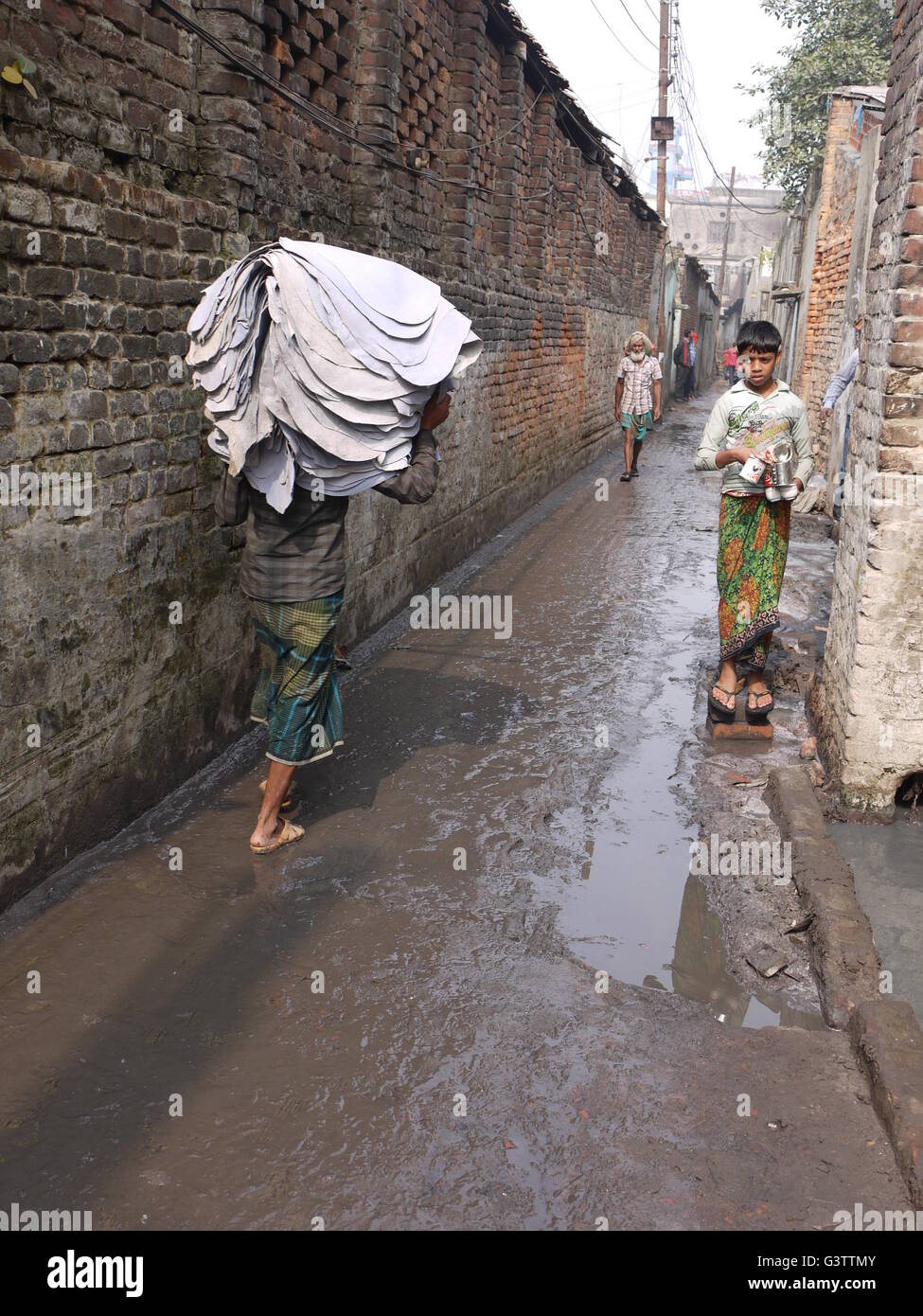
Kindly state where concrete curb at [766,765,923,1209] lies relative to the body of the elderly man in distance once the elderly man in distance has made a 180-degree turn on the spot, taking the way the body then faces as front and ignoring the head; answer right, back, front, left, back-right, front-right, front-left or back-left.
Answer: back

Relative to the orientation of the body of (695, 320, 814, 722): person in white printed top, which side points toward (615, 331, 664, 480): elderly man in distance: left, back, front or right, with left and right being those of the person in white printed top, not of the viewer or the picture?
back

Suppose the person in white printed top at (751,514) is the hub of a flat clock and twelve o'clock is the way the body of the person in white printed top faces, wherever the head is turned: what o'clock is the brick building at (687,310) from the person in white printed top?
The brick building is roughly at 6 o'clock from the person in white printed top.

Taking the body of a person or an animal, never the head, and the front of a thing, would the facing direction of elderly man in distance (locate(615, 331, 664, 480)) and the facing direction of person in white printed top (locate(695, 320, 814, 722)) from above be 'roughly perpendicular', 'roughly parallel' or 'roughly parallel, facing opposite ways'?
roughly parallel

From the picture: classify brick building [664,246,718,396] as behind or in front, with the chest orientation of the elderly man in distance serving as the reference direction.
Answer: behind

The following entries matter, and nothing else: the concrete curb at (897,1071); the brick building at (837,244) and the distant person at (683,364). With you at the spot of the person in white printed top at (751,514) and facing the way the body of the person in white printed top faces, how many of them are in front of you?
1

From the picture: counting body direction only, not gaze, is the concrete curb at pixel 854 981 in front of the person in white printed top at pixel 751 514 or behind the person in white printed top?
in front

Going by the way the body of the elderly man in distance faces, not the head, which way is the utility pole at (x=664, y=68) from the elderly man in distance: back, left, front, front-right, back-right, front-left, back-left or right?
back

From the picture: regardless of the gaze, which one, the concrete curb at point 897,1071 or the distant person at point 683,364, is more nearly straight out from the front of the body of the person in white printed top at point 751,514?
the concrete curb

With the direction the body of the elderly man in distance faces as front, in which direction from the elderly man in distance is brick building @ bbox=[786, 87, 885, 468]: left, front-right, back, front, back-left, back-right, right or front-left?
left

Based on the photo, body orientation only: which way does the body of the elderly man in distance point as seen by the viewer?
toward the camera

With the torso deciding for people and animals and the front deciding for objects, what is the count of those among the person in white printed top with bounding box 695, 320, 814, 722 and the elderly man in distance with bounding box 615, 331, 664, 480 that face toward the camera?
2

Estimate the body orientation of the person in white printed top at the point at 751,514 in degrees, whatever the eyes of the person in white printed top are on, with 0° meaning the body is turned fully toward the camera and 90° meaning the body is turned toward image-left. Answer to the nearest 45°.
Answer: approximately 0°

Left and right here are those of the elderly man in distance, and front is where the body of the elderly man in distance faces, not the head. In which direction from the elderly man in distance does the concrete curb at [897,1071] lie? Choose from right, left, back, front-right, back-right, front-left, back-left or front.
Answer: front

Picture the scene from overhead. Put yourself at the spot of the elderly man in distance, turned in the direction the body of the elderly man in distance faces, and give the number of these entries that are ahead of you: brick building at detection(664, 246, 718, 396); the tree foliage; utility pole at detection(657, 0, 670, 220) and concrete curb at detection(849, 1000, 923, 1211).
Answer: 1

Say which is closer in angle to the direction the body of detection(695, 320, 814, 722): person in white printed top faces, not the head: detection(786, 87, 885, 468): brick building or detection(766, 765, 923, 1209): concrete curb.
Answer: the concrete curb
